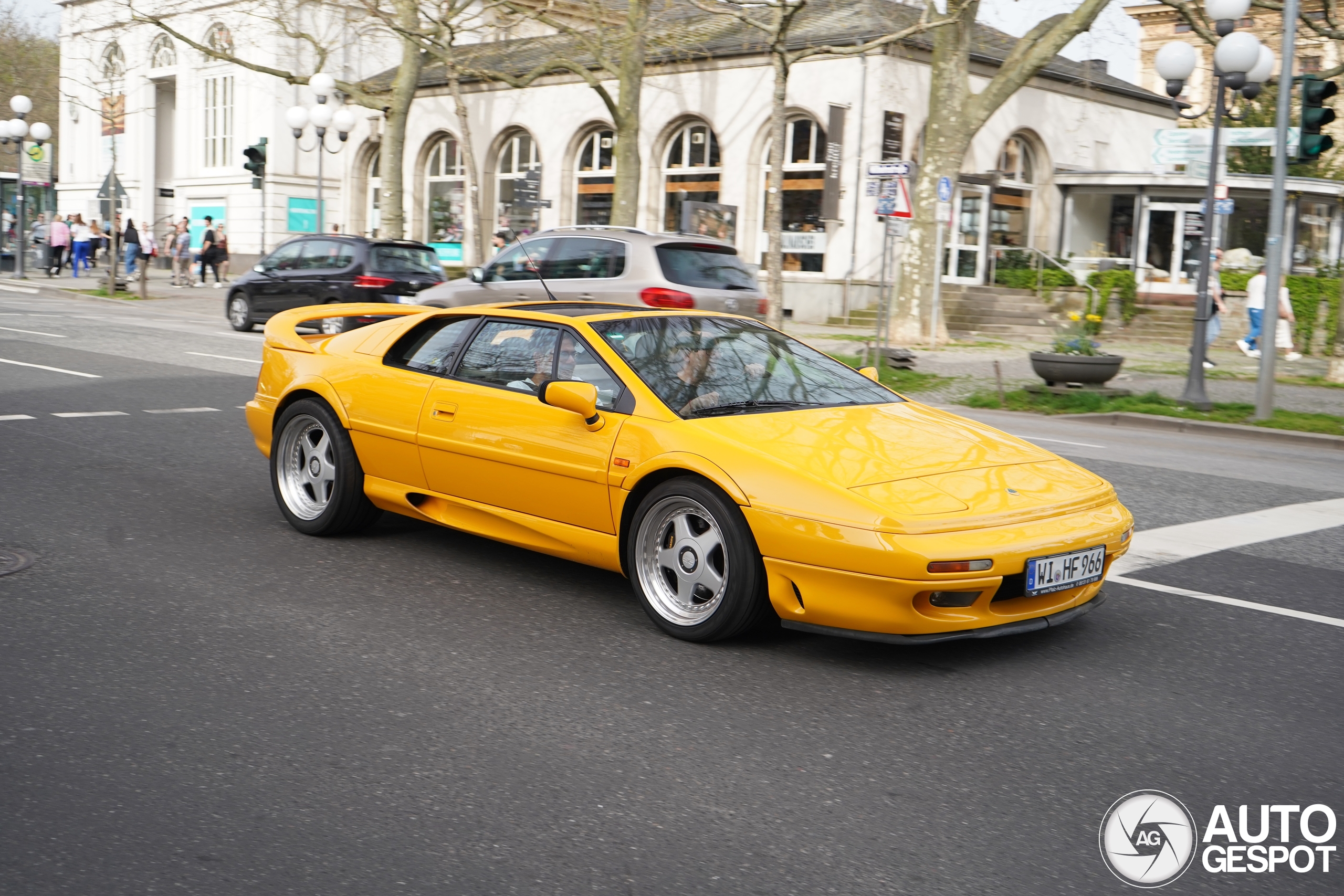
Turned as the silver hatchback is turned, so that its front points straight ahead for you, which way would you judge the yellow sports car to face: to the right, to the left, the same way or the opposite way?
the opposite way

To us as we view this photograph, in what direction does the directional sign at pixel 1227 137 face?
facing the viewer

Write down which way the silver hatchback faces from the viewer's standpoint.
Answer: facing away from the viewer and to the left of the viewer

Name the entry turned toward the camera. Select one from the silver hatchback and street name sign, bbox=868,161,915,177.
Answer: the street name sign

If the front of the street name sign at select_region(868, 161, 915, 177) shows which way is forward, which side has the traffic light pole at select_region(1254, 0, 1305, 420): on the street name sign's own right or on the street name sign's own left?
on the street name sign's own left

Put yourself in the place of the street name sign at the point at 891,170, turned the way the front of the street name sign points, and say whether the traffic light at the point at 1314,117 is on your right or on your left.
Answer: on your left

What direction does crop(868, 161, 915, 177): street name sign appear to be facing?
toward the camera

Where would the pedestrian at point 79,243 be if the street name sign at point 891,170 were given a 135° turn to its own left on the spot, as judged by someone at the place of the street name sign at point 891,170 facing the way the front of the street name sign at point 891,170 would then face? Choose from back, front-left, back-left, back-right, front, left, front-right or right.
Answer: left

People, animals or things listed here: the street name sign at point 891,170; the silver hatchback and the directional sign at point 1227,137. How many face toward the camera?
2

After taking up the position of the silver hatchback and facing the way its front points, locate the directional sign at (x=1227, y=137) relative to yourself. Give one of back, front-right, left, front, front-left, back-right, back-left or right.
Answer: back-right

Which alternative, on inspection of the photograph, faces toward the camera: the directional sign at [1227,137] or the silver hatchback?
the directional sign

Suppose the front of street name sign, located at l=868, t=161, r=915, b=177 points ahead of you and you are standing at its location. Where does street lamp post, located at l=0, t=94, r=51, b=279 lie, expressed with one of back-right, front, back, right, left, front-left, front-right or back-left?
back-right
